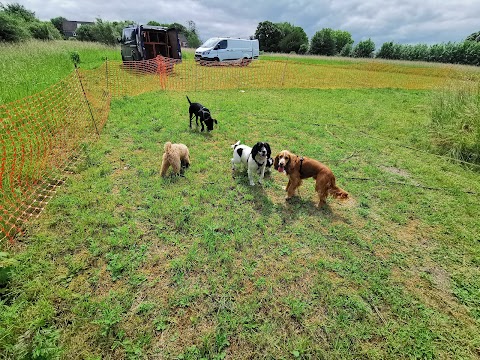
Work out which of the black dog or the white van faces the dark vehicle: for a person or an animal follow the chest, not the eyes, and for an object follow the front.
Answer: the white van

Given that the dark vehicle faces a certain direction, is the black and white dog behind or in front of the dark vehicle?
behind

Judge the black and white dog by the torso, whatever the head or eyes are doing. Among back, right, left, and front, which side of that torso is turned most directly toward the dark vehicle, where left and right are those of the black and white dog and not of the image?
back

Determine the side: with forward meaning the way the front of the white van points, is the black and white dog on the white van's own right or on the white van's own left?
on the white van's own left

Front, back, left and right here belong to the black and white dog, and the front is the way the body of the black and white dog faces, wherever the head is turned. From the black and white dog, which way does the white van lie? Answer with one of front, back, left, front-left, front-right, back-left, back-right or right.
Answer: back-left

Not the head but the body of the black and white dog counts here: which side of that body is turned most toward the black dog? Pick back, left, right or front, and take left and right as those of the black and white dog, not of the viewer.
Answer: back

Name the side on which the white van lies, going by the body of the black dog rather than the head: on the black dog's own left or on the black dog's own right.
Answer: on the black dog's own left

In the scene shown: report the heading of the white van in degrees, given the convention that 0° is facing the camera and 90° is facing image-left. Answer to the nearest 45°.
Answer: approximately 45°

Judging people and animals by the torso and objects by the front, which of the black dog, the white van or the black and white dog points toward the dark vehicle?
the white van

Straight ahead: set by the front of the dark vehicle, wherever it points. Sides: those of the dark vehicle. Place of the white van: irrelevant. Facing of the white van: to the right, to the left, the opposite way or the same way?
to the left

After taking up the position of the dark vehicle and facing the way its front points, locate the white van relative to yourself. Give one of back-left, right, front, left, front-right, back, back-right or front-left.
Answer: right

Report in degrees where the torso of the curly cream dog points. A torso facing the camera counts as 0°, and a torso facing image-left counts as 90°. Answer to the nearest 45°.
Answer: approximately 225°
